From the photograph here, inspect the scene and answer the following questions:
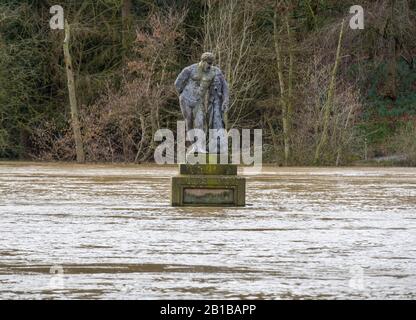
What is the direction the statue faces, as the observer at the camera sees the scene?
facing the viewer

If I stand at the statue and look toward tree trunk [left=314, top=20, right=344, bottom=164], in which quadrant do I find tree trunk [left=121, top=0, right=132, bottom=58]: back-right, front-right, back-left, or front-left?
front-left

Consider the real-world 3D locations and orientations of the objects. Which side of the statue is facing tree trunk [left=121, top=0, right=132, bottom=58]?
back

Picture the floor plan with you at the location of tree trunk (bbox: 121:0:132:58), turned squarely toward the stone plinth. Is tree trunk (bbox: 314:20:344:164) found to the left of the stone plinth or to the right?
left

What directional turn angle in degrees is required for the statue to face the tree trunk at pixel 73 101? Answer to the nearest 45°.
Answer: approximately 180°

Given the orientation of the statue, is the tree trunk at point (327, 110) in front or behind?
behind
